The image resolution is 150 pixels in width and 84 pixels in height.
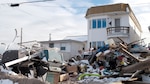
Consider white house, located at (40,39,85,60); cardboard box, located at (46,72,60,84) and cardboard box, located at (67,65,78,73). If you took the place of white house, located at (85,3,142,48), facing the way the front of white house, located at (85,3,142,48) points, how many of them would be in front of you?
2

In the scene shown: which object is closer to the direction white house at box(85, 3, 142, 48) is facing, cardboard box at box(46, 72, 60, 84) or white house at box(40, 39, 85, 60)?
the cardboard box

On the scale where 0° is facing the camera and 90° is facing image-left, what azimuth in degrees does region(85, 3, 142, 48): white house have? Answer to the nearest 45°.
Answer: approximately 0°

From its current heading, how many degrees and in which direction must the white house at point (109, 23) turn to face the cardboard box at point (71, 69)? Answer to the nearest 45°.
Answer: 0° — it already faces it

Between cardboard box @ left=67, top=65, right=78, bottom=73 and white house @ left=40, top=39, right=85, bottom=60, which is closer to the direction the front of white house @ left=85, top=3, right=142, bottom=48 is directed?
the cardboard box

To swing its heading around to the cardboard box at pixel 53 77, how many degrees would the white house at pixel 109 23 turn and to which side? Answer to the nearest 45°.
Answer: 0° — it already faces it
